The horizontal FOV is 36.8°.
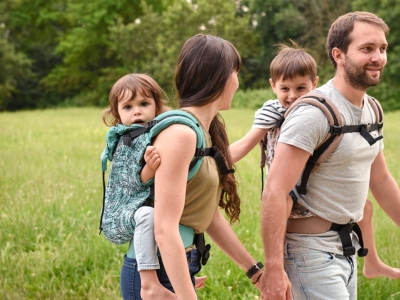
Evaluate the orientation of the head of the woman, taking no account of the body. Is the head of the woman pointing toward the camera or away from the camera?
away from the camera

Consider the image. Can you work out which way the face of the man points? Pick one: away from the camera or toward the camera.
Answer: toward the camera

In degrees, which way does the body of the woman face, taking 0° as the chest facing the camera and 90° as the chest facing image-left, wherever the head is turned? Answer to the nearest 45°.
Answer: approximately 270°

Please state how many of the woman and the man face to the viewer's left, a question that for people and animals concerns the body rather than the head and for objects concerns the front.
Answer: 0

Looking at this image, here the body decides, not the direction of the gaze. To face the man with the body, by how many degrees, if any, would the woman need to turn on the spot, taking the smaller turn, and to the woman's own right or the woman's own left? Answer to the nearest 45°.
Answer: approximately 45° to the woman's own left
